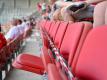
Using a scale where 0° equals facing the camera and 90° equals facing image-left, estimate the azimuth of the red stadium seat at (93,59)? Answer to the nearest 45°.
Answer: approximately 45°
